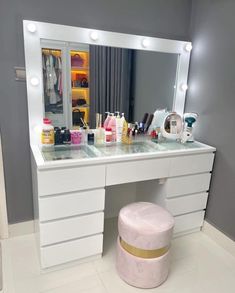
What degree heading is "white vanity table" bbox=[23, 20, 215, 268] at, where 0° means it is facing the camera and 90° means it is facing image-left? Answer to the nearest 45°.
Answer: approximately 315°

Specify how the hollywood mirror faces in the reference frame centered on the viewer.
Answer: facing the viewer and to the right of the viewer
